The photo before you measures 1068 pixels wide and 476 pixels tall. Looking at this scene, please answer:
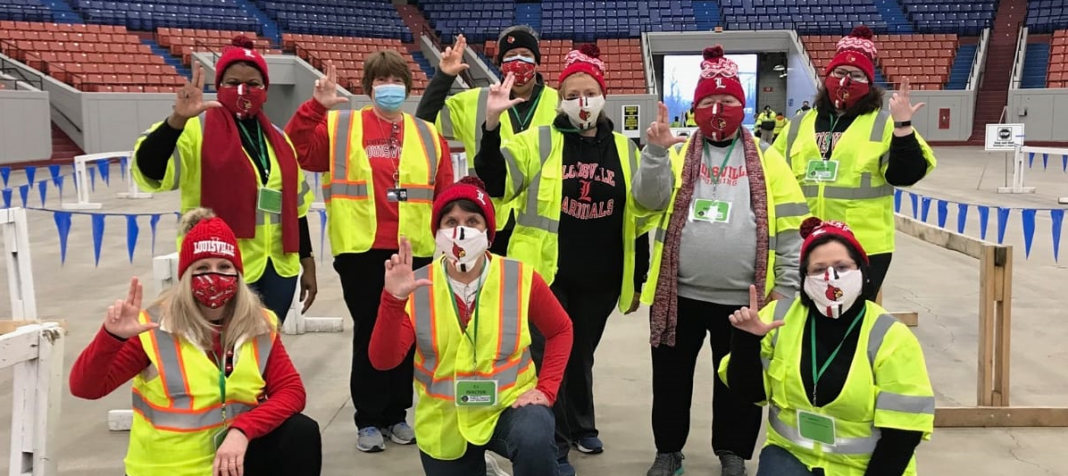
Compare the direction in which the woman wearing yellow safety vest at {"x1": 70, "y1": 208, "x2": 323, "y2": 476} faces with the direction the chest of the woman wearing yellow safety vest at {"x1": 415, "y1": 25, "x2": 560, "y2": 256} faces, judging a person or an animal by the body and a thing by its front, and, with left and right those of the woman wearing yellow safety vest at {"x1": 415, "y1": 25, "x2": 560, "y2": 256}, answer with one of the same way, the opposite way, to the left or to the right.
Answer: the same way

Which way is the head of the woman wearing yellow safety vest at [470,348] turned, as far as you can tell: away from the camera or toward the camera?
toward the camera

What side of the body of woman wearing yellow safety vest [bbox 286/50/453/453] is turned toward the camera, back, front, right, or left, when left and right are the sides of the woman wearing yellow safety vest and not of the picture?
front

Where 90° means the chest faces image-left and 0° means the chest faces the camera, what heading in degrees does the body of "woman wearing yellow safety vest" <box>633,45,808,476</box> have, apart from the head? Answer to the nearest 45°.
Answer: approximately 0°

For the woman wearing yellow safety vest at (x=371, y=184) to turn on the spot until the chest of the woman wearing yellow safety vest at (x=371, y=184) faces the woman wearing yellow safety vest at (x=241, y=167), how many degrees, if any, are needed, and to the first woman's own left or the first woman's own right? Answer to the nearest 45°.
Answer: approximately 45° to the first woman's own right

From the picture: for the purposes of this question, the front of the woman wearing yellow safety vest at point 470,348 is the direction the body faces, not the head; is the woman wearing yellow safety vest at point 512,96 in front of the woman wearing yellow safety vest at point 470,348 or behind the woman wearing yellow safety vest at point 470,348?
behind

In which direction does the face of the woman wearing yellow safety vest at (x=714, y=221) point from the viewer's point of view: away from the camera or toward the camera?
toward the camera

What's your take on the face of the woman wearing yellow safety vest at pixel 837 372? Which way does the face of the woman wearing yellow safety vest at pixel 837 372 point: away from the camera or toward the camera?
toward the camera

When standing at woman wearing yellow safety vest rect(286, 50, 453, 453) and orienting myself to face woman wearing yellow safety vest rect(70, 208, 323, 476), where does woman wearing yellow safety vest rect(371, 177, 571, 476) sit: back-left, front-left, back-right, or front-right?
front-left

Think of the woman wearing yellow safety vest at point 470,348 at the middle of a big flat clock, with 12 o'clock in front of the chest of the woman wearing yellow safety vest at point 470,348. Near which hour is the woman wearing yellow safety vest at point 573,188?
the woman wearing yellow safety vest at point 573,188 is roughly at 7 o'clock from the woman wearing yellow safety vest at point 470,348.

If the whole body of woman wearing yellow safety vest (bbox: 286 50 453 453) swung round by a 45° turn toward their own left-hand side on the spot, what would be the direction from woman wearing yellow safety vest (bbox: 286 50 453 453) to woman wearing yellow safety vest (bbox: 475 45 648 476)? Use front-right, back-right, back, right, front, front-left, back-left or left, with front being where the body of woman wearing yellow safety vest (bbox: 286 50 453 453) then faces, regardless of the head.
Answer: front

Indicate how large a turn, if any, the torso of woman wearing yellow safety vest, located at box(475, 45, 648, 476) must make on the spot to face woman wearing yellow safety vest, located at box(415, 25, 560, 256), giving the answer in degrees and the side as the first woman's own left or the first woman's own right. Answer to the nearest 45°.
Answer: approximately 135° to the first woman's own right

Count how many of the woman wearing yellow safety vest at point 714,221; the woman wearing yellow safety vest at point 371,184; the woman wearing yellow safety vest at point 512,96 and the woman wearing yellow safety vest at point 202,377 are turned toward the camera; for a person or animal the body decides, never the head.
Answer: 4

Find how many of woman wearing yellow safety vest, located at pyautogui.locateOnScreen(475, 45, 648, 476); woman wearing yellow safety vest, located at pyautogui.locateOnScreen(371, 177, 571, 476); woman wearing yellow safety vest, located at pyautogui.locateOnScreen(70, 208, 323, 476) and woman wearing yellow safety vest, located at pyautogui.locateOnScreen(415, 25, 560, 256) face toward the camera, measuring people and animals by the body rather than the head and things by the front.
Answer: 4

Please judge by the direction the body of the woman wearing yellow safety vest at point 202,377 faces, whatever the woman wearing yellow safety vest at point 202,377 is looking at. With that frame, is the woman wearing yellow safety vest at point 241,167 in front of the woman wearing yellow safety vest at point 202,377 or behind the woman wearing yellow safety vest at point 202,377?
behind

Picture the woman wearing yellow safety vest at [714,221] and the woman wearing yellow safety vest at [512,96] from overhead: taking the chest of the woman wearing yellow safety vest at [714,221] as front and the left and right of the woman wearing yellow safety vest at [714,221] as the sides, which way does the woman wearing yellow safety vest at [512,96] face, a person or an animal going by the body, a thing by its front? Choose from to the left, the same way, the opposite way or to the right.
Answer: the same way

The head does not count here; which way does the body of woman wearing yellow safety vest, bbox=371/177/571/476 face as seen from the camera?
toward the camera

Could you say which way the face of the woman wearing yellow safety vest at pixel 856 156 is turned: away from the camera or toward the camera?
toward the camera
